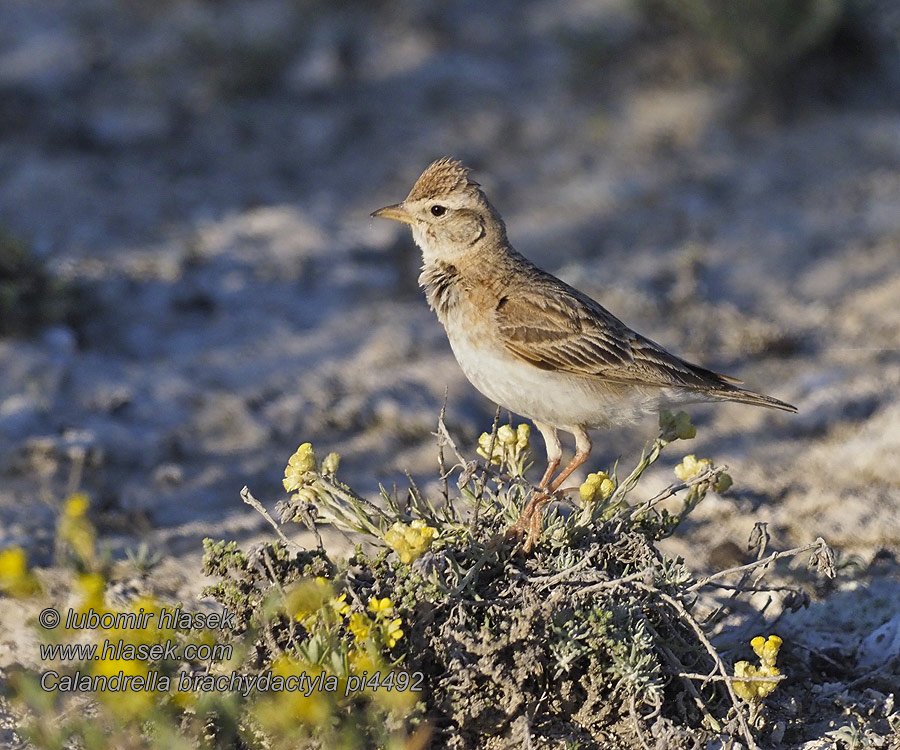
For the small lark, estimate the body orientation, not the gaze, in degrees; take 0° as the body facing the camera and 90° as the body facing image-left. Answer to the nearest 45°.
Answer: approximately 90°

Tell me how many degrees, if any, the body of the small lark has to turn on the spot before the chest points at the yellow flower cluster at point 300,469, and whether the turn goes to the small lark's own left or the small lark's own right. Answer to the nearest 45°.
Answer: approximately 45° to the small lark's own left

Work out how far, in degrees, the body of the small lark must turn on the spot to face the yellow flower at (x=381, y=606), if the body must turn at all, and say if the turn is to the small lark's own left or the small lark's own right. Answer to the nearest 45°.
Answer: approximately 45° to the small lark's own left
